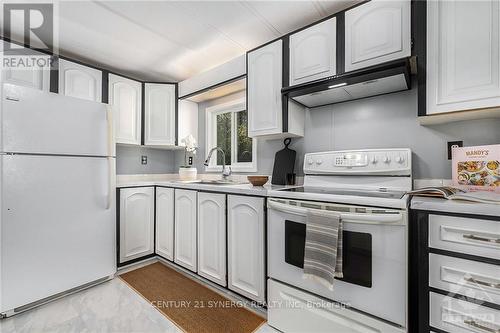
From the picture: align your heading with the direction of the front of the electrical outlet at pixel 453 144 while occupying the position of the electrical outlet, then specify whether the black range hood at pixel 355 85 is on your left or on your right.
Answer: on your right

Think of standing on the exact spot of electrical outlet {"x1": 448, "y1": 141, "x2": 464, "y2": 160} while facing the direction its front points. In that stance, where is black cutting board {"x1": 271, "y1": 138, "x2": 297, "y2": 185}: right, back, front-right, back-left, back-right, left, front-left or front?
right

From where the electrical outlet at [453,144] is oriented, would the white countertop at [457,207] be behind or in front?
in front

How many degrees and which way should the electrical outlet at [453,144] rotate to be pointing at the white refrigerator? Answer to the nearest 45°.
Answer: approximately 45° to its right

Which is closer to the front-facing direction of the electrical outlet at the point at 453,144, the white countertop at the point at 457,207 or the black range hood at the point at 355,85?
the white countertop

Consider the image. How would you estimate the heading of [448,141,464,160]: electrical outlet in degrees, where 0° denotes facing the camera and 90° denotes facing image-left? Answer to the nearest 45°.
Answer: approximately 0°

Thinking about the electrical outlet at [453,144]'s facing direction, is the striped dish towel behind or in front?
in front

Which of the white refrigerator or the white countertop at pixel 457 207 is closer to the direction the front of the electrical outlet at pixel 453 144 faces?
the white countertop

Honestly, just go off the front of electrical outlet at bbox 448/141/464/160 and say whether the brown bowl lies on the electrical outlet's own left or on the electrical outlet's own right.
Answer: on the electrical outlet's own right
